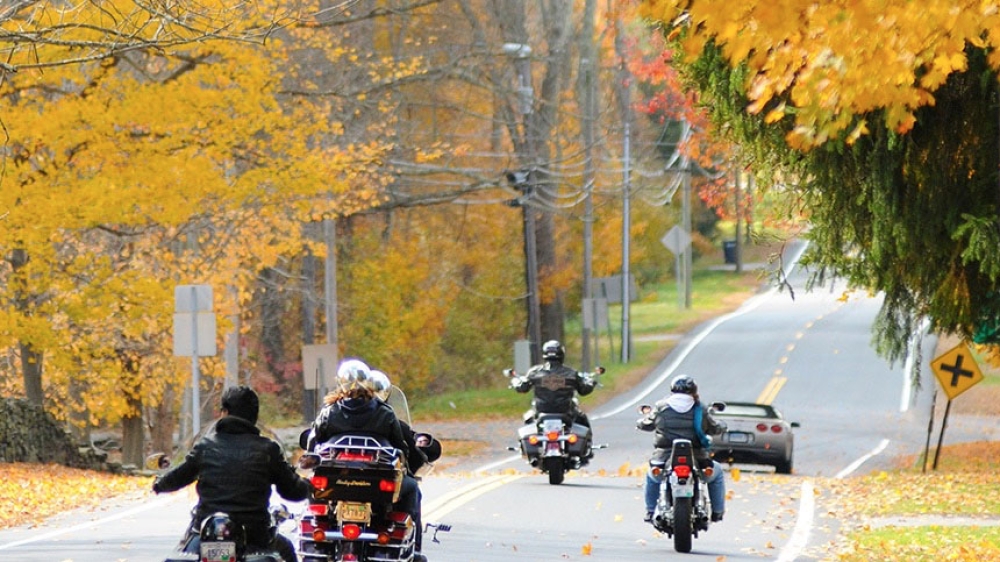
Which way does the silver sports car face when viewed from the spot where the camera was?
facing away from the viewer

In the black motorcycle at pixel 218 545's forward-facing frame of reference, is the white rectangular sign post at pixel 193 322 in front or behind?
in front

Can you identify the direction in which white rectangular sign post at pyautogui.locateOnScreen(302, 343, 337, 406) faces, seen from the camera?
facing away from the viewer

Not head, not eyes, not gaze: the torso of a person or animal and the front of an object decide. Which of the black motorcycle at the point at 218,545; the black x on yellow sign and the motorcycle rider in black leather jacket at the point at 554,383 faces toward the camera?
the black x on yellow sign

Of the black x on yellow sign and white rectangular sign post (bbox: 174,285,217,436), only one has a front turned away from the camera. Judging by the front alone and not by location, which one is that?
the white rectangular sign post

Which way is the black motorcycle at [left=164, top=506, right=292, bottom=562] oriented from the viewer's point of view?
away from the camera

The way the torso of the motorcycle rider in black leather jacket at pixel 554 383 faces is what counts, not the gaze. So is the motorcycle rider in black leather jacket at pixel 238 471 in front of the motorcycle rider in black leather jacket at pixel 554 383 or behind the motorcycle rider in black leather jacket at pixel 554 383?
behind

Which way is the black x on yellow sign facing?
toward the camera

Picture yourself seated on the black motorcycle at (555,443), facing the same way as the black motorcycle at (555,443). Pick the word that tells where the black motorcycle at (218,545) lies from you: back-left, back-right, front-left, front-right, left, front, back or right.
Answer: back

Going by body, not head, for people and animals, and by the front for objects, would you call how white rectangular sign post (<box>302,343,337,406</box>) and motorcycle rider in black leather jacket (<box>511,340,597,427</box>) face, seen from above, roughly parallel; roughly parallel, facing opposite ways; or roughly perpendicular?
roughly parallel

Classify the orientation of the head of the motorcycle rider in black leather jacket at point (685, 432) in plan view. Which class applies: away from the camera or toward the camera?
away from the camera

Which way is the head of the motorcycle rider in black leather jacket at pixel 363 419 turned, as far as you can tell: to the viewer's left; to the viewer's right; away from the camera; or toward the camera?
away from the camera

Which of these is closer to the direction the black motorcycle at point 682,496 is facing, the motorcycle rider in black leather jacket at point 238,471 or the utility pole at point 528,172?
the utility pole

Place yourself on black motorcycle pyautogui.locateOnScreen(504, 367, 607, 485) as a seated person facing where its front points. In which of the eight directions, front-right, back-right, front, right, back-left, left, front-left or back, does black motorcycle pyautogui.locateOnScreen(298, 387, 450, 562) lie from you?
back

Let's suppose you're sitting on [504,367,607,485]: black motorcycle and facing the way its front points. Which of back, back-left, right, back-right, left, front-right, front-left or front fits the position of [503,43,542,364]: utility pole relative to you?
front

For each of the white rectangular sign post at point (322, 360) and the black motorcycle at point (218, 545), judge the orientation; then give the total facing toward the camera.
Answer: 0

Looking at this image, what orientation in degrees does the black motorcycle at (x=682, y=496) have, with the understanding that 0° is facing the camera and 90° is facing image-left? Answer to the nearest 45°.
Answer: approximately 180°

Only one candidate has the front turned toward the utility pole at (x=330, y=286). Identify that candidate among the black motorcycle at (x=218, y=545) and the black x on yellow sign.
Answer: the black motorcycle

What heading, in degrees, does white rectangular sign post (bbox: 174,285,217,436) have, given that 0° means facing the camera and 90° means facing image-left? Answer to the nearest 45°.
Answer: approximately 180°

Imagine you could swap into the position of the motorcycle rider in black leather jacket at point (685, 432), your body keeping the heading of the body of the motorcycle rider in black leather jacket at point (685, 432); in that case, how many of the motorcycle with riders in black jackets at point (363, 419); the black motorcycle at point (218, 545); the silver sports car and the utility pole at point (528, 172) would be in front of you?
2

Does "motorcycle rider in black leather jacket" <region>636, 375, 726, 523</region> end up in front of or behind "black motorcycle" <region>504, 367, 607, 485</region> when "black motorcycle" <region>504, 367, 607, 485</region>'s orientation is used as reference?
behind
